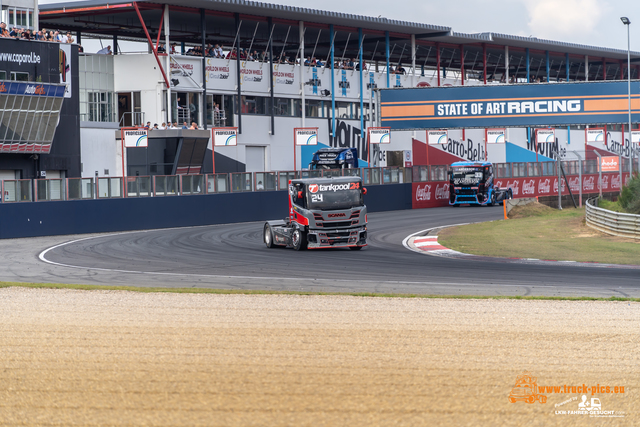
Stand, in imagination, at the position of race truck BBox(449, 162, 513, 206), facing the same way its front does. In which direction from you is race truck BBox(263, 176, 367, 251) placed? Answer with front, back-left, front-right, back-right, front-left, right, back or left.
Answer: front-left

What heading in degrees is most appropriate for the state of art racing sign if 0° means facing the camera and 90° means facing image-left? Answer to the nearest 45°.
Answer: approximately 0°

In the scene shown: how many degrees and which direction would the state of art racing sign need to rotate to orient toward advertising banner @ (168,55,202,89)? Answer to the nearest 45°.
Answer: approximately 90° to its right

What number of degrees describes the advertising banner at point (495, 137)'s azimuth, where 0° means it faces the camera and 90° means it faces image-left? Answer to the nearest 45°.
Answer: approximately 0°

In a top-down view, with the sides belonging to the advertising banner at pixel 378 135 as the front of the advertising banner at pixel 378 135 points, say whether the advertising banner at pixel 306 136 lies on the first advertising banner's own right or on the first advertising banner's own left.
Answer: on the first advertising banner's own right

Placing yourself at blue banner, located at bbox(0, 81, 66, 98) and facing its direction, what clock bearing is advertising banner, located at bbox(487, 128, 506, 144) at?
The advertising banner is roughly at 9 o'clock from the blue banner.

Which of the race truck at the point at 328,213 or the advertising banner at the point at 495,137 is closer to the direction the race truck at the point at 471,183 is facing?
the race truck

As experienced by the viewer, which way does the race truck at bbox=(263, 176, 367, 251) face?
facing the viewer and to the right of the viewer

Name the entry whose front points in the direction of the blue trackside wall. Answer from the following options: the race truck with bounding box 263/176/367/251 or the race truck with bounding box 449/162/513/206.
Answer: the race truck with bounding box 449/162/513/206
